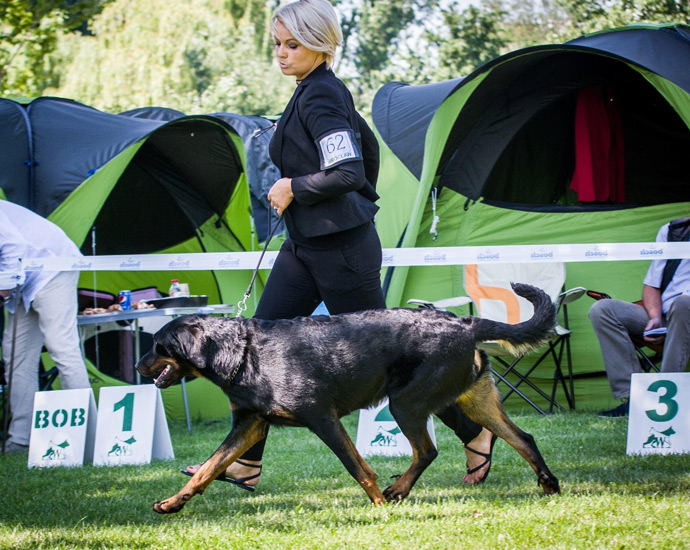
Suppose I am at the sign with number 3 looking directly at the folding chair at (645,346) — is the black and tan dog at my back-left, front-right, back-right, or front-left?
back-left

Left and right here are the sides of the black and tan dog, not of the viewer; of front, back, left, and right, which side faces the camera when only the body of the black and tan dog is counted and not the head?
left

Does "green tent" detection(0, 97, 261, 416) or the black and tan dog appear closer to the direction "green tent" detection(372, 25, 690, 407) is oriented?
the black and tan dog

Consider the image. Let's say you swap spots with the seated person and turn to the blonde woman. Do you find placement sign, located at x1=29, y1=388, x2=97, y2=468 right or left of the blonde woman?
right

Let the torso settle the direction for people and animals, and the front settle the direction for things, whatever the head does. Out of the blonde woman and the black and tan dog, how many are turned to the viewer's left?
2

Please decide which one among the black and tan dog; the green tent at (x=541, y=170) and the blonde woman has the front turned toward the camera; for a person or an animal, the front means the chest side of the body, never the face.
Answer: the green tent

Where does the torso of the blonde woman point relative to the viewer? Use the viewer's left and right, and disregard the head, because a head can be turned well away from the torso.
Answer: facing to the left of the viewer

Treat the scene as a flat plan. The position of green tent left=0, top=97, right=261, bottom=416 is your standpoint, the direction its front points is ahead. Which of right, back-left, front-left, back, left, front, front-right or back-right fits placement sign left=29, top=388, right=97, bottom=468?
front-right

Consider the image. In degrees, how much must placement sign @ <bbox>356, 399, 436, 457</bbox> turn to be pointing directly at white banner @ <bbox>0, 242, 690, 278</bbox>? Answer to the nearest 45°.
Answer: approximately 180°

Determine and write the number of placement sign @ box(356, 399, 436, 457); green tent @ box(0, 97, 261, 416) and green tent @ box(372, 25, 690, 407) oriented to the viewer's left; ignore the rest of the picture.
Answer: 0

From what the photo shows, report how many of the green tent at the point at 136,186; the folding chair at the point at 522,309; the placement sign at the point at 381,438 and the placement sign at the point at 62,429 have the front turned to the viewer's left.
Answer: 0

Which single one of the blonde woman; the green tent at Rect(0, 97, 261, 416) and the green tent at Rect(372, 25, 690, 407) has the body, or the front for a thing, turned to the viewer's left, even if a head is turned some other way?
the blonde woman

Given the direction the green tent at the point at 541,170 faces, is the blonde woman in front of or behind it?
in front

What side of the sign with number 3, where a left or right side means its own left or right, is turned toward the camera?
front

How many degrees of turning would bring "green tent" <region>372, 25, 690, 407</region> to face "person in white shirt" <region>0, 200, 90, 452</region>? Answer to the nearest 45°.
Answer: approximately 45° to its right
